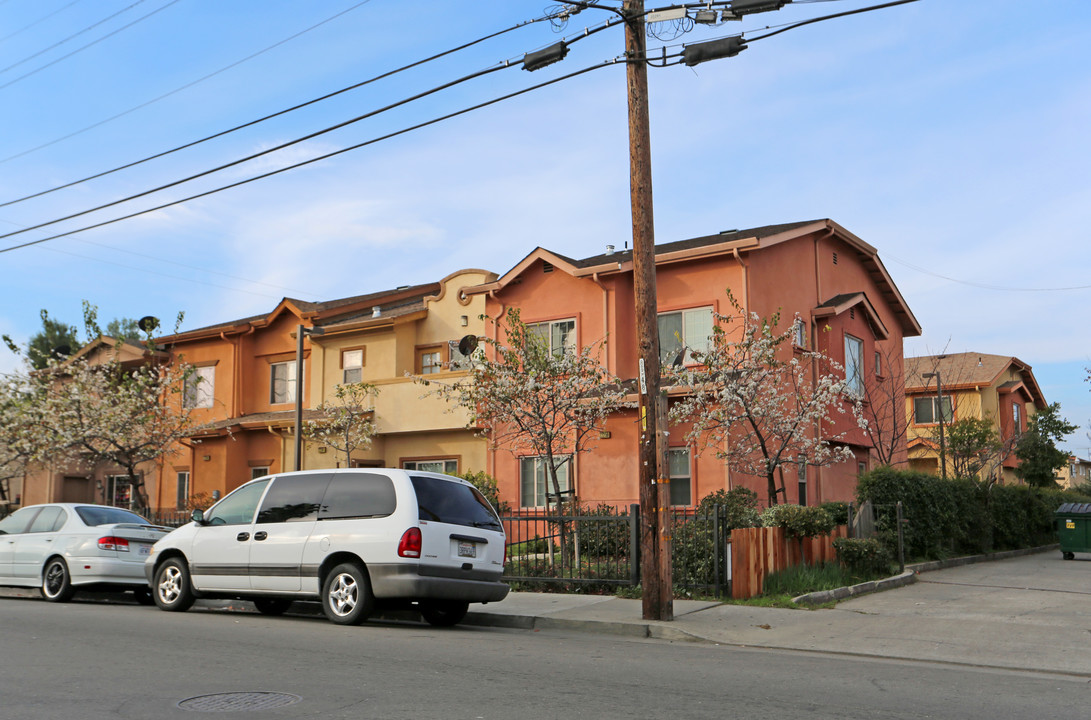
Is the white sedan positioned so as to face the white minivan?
no

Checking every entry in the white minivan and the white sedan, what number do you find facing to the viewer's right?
0

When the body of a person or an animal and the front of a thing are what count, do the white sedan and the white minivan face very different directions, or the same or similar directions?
same or similar directions

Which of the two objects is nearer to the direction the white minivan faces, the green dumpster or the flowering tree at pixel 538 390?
the flowering tree

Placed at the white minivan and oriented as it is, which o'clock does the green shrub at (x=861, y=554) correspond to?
The green shrub is roughly at 4 o'clock from the white minivan.

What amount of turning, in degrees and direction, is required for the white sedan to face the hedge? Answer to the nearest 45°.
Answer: approximately 135° to its right

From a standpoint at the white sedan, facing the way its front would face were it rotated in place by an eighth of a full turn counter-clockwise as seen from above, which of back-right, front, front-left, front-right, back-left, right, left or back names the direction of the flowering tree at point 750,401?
back

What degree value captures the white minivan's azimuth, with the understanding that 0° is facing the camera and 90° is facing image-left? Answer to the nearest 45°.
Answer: approximately 135°

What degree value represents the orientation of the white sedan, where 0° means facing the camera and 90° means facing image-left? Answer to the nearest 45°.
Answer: approximately 135°

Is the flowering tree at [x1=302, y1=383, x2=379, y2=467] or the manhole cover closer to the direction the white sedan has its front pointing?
the flowering tree

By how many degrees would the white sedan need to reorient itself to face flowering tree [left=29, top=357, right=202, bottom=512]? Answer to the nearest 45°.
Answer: approximately 45° to its right

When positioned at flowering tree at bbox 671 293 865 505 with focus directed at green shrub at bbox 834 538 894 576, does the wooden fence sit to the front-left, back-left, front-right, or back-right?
front-right

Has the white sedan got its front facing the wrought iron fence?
no

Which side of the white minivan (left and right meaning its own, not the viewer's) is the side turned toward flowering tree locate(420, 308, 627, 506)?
right

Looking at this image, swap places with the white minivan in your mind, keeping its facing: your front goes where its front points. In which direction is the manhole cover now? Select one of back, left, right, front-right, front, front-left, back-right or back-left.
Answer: back-left

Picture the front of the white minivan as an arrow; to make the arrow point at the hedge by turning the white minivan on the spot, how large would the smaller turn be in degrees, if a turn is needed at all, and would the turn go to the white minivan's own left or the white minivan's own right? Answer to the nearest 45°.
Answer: approximately 90° to the white minivan's own right

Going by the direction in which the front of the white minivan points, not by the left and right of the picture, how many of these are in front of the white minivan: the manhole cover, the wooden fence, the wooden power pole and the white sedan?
1

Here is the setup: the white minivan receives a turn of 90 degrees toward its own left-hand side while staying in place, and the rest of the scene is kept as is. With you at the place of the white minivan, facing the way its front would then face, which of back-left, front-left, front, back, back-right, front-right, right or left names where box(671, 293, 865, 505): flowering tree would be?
back

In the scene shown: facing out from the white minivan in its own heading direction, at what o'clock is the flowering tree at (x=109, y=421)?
The flowering tree is roughly at 1 o'clock from the white minivan.

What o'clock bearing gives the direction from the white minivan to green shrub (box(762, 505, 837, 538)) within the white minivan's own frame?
The green shrub is roughly at 4 o'clock from the white minivan.
